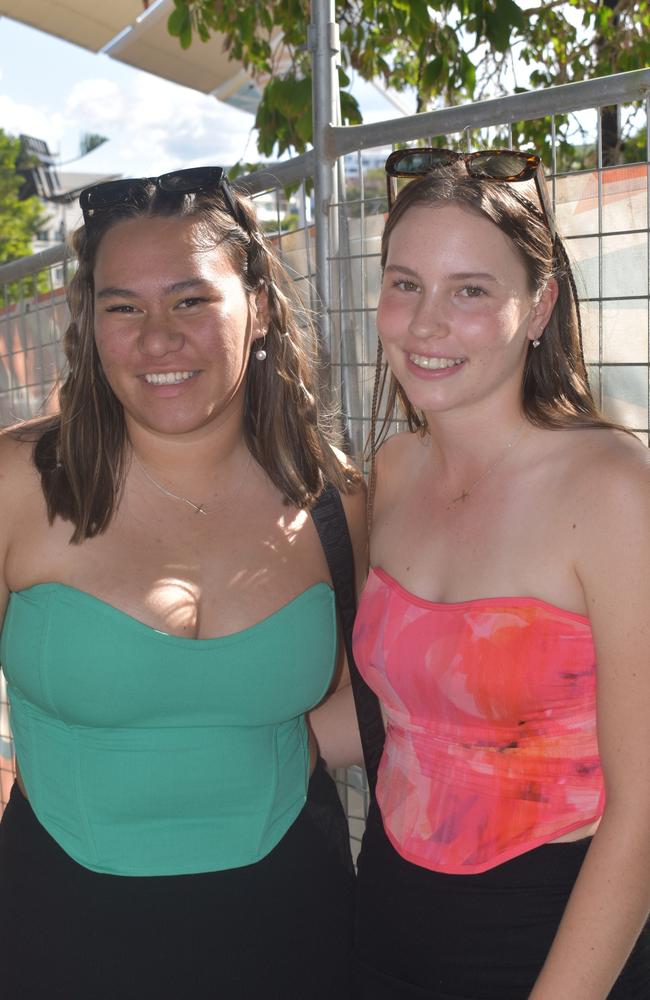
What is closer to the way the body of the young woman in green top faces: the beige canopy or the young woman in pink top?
the young woman in pink top

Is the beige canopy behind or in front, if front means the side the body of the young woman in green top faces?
behind

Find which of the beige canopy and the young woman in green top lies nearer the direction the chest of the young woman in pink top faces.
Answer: the young woman in green top

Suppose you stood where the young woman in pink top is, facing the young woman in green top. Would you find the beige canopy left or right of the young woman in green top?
right

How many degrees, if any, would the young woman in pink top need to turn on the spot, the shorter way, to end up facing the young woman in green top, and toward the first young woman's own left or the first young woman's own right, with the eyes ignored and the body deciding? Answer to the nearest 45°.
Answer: approximately 45° to the first young woman's own right

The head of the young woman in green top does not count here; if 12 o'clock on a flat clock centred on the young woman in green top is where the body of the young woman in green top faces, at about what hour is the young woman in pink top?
The young woman in pink top is roughly at 10 o'clock from the young woman in green top.

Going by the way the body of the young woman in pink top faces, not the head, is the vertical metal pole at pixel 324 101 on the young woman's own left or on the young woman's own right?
on the young woman's own right

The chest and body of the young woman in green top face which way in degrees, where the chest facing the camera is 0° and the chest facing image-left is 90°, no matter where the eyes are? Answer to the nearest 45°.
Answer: approximately 0°

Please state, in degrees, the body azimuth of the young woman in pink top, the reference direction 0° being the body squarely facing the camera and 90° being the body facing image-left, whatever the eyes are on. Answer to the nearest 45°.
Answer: approximately 45°
